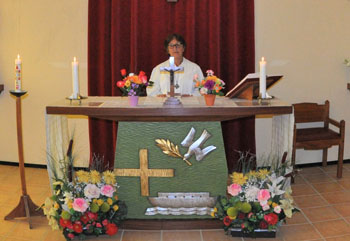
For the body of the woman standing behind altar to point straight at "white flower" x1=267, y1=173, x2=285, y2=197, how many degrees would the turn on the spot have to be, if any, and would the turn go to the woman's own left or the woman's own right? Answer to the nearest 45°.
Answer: approximately 45° to the woman's own left

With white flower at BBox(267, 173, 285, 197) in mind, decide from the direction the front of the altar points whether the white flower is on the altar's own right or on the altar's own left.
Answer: on the altar's own left

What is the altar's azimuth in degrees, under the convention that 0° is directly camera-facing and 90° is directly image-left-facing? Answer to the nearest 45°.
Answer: approximately 0°
